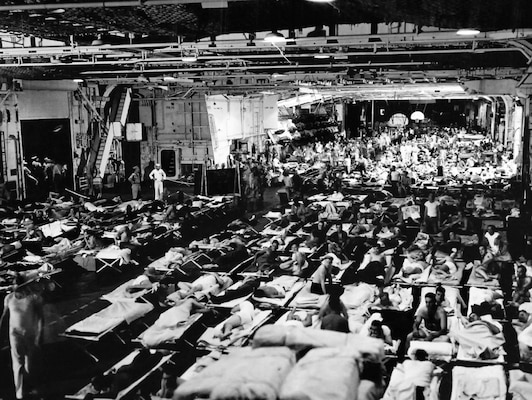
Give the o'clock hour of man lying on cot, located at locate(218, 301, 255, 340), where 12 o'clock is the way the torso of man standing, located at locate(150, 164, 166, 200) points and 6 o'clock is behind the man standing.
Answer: The man lying on cot is roughly at 12 o'clock from the man standing.

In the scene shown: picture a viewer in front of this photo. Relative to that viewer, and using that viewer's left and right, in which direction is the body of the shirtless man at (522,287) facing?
facing the viewer and to the left of the viewer

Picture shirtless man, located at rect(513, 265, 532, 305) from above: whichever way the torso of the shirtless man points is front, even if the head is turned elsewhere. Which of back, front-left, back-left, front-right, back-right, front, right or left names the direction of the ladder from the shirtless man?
right

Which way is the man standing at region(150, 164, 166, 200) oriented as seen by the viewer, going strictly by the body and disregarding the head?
toward the camera

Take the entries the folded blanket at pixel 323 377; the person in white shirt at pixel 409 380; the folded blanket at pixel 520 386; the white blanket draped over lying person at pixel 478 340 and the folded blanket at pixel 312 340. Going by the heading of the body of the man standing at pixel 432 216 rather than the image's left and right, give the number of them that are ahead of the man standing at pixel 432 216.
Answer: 5

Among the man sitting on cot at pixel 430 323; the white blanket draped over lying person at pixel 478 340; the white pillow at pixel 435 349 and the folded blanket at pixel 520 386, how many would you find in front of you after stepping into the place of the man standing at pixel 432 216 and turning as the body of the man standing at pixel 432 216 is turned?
4

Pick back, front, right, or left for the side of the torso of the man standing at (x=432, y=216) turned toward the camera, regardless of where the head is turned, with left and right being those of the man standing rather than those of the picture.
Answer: front

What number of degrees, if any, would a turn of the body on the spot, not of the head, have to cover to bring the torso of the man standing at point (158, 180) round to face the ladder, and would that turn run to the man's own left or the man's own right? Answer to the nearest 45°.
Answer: approximately 135° to the man's own right

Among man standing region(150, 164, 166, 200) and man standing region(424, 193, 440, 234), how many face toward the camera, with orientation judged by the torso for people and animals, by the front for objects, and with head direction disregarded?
2

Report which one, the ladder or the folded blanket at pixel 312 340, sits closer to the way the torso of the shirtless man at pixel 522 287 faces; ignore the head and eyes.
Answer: the folded blanket
